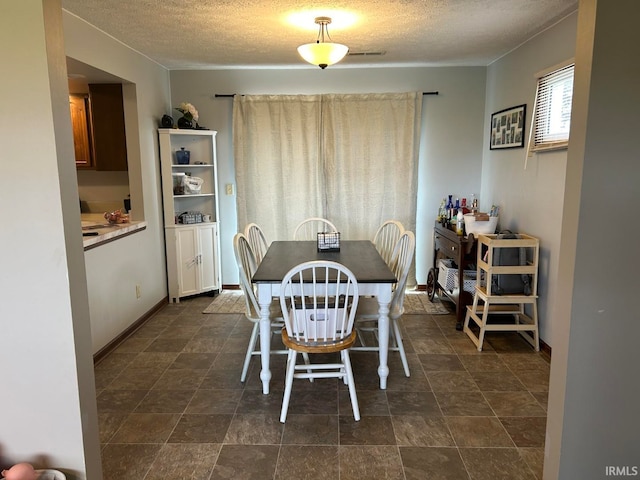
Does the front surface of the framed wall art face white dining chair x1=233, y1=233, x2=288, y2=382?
yes

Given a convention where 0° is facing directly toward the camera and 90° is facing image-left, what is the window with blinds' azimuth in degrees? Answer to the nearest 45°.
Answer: approximately 45°

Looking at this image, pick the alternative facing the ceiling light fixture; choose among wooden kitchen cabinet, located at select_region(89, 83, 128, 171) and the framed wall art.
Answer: the framed wall art

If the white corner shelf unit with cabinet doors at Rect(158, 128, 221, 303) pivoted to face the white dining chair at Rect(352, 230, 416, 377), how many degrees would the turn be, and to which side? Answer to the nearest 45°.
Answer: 0° — it already faces it

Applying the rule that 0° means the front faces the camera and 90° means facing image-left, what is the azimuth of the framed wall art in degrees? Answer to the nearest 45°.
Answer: approximately 45°

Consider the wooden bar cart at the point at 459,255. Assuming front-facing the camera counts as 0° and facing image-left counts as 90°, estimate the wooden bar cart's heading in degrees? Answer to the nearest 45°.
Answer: approximately 45°
